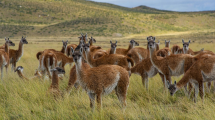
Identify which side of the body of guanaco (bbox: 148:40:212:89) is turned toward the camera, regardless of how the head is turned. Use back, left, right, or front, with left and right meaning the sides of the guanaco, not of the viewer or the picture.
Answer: left

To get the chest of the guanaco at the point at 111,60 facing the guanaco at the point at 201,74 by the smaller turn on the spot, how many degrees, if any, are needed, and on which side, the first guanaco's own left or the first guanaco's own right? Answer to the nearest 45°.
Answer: approximately 135° to the first guanaco's own left

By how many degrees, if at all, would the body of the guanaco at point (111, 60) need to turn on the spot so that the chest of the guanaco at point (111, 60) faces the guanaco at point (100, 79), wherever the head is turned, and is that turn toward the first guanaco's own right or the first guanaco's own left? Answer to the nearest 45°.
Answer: approximately 90° to the first guanaco's own left

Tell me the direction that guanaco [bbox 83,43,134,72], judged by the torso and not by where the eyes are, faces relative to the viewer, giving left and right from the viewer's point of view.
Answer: facing to the left of the viewer

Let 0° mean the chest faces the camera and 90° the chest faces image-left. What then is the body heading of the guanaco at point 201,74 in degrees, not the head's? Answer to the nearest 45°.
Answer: approximately 90°

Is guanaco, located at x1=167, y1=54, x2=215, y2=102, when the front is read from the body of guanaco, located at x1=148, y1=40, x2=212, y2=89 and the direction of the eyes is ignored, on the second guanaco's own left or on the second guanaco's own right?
on the second guanaco's own left

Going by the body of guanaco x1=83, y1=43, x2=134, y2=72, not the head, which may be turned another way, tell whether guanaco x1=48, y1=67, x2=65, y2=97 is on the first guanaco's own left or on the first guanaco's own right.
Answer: on the first guanaco's own left
